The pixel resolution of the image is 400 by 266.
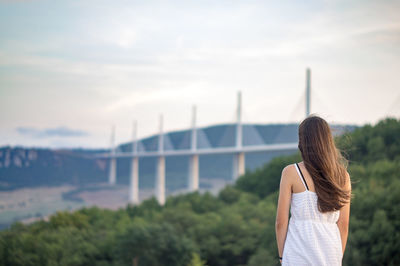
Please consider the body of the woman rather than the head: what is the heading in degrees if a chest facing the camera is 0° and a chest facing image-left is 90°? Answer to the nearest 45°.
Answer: approximately 180°

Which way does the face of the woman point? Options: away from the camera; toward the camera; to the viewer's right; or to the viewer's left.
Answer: away from the camera

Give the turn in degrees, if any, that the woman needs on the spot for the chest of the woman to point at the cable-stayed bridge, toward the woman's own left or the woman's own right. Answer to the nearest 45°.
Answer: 0° — they already face it
